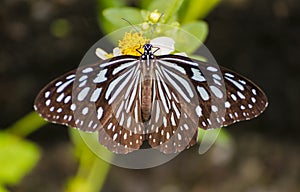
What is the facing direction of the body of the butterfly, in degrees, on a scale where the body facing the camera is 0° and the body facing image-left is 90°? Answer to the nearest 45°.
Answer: approximately 180°

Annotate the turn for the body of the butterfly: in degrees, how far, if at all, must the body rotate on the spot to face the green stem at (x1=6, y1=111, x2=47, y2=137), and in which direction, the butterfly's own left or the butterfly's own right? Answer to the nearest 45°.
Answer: approximately 45° to the butterfly's own left
